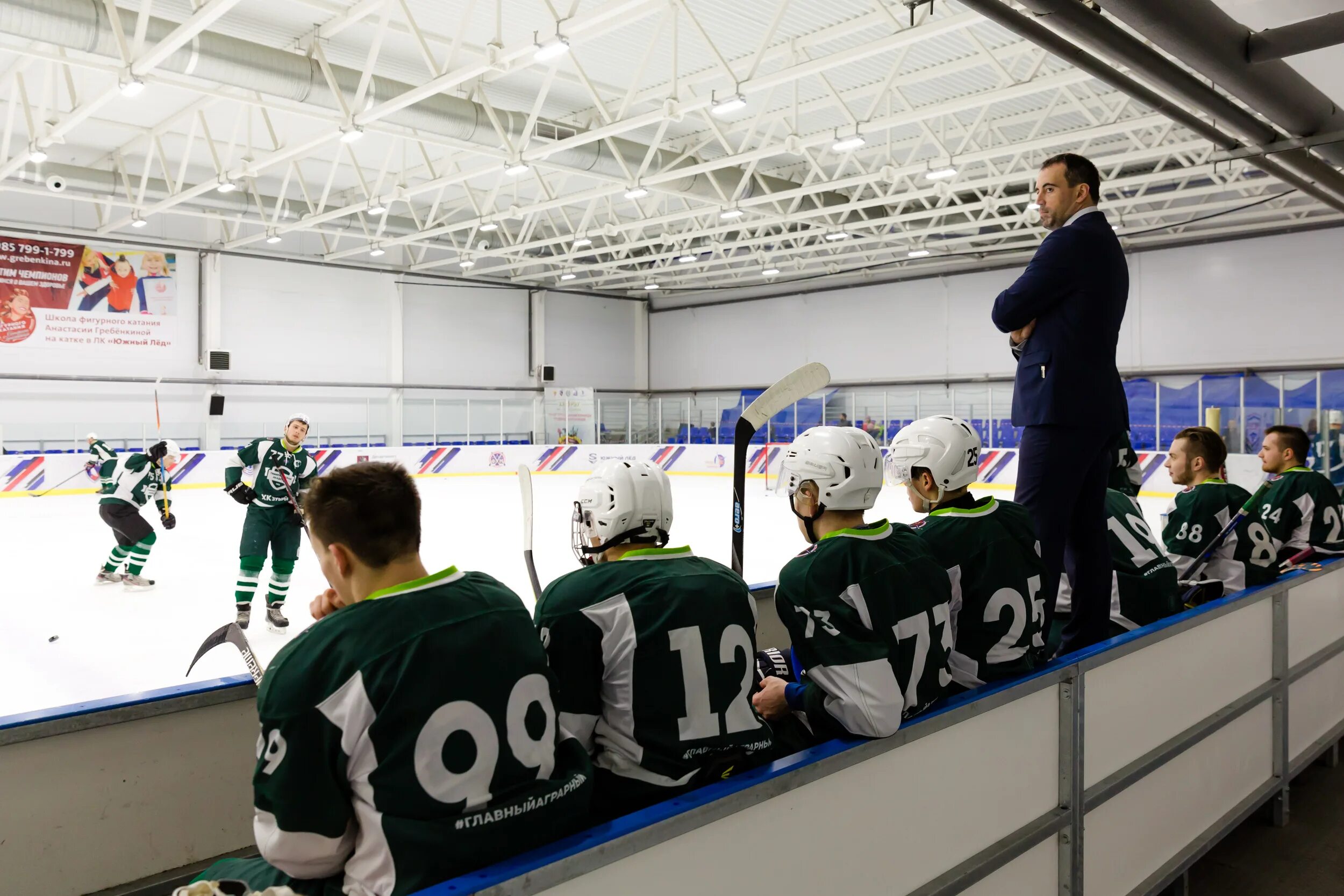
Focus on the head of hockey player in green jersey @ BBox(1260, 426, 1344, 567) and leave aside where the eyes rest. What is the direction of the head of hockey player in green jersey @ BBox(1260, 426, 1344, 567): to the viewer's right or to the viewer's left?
to the viewer's left

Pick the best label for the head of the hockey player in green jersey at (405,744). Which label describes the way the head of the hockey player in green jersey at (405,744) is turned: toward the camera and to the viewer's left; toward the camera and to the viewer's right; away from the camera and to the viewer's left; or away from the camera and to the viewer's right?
away from the camera and to the viewer's left

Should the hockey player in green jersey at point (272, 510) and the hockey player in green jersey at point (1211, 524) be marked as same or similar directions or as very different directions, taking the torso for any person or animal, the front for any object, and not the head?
very different directions

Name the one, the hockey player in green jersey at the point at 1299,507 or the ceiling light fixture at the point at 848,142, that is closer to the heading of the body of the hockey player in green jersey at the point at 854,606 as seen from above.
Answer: the ceiling light fixture

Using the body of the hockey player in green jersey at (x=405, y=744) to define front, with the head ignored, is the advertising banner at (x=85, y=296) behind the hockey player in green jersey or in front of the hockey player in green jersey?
in front

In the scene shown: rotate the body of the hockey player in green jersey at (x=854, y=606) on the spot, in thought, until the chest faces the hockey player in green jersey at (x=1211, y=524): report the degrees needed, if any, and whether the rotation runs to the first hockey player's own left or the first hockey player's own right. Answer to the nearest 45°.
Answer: approximately 90° to the first hockey player's own right

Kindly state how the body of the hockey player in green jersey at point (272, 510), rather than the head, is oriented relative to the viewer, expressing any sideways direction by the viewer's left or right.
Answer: facing the viewer

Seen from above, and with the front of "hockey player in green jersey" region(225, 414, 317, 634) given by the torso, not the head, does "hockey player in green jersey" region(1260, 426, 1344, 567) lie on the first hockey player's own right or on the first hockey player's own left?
on the first hockey player's own left

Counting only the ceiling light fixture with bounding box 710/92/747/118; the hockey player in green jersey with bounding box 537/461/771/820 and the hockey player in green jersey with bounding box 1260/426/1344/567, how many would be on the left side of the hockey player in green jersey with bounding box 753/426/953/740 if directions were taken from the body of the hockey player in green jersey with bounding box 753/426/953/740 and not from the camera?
1

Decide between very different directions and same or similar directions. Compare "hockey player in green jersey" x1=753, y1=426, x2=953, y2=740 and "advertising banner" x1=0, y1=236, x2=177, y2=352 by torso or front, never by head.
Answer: very different directions

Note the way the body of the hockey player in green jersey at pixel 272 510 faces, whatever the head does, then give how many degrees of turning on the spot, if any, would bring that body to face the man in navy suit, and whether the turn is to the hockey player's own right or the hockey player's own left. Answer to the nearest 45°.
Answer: approximately 45° to the hockey player's own left

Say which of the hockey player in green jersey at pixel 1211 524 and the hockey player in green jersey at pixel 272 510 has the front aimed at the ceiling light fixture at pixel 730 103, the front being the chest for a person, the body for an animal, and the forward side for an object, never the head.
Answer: the hockey player in green jersey at pixel 1211 524

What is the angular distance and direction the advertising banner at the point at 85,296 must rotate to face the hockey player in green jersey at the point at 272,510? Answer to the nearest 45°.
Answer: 0° — it already faces them

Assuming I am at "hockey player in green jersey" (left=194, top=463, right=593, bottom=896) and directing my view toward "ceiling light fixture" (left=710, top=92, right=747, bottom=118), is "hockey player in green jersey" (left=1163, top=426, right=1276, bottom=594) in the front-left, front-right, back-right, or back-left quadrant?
front-right

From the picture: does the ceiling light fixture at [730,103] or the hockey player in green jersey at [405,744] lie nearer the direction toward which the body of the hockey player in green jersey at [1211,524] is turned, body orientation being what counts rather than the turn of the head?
the ceiling light fixture

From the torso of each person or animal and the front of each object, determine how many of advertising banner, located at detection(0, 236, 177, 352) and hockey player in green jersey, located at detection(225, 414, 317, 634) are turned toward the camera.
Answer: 2

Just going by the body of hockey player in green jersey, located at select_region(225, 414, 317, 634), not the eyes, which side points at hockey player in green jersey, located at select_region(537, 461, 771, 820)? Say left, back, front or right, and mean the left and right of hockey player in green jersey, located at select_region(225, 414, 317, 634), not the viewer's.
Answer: front

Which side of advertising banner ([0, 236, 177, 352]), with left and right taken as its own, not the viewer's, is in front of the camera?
front

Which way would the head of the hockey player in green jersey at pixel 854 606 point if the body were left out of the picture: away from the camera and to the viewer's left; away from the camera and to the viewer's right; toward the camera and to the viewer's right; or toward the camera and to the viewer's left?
away from the camera and to the viewer's left

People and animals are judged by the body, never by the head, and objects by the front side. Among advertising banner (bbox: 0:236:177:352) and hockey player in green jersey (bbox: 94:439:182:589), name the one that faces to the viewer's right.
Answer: the hockey player in green jersey
